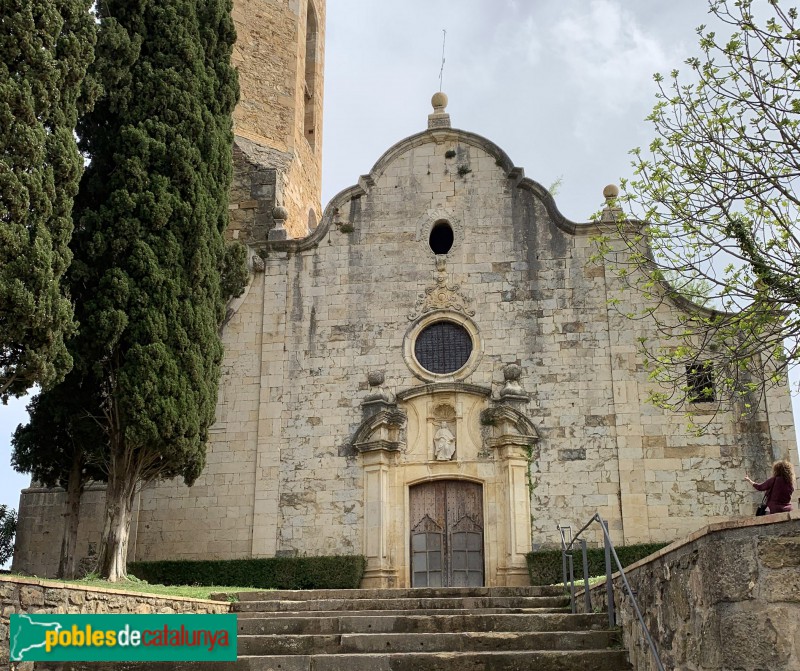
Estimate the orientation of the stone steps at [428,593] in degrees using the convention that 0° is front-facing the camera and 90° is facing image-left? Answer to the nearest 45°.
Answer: approximately 0°

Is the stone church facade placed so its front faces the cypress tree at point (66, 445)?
no

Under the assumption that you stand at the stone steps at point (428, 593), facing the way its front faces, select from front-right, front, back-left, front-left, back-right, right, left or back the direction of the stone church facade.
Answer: back

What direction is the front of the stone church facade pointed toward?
toward the camera

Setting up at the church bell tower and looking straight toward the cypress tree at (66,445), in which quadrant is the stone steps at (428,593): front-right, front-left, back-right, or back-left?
front-left

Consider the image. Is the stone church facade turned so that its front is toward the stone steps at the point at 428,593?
yes

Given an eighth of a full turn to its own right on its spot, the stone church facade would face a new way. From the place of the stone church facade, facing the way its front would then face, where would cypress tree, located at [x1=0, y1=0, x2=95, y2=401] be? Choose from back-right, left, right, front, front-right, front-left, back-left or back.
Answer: front

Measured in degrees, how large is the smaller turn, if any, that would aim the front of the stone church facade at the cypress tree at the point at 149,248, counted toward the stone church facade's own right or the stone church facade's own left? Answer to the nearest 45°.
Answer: approximately 45° to the stone church facade's own right

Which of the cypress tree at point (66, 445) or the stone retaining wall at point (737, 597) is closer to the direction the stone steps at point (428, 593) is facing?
the stone retaining wall

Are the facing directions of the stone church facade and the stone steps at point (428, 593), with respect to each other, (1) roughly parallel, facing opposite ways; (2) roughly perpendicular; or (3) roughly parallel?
roughly parallel

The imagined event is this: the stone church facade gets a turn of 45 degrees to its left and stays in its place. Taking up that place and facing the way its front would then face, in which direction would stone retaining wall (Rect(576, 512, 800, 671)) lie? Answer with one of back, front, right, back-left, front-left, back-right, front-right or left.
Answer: front-right
